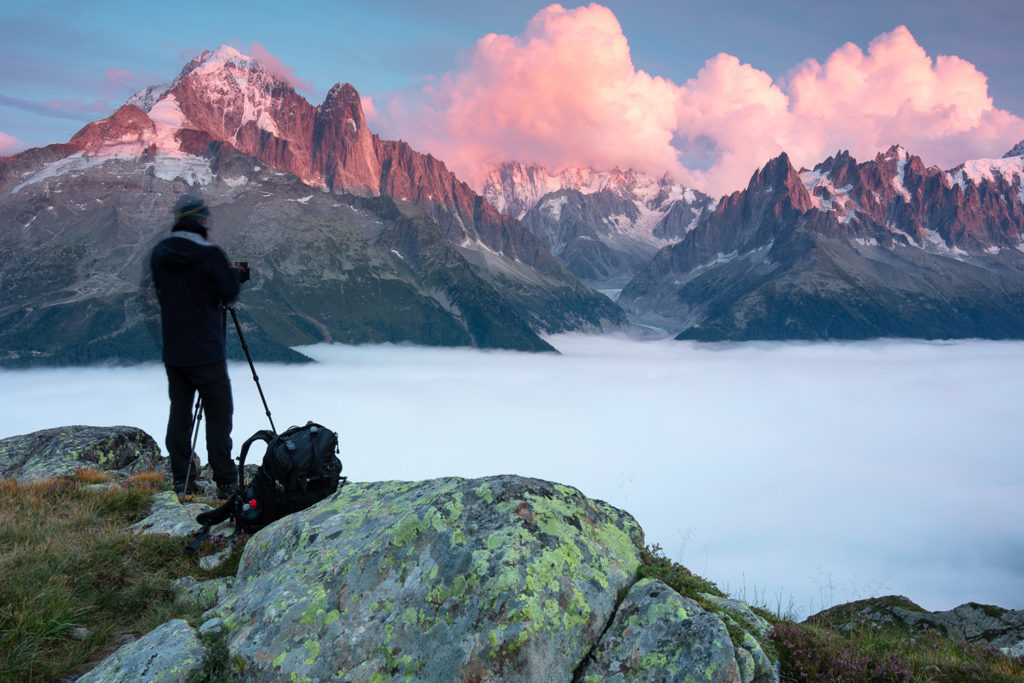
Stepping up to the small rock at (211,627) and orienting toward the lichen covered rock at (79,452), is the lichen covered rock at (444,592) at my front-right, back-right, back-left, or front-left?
back-right

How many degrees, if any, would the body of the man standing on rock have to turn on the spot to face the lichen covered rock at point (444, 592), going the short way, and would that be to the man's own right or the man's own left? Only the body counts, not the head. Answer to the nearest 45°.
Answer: approximately 135° to the man's own right

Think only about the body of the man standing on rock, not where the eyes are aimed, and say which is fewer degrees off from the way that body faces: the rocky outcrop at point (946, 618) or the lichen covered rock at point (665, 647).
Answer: the rocky outcrop

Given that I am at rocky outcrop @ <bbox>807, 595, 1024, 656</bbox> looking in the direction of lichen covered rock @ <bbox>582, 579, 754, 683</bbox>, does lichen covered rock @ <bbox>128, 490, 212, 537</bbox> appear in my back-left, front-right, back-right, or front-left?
front-right

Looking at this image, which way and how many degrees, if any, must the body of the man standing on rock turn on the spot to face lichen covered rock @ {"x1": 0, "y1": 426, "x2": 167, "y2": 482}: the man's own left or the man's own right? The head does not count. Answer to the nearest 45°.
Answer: approximately 45° to the man's own left

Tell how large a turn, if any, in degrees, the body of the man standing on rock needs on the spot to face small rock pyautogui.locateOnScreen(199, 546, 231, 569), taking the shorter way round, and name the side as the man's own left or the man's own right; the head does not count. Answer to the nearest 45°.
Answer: approximately 135° to the man's own right

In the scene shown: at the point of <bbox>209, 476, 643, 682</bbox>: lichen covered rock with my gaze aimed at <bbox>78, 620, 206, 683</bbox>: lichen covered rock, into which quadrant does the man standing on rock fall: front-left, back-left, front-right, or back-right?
front-right

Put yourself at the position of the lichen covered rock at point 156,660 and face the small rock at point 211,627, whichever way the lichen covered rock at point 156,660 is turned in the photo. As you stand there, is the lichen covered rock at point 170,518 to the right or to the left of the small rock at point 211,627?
left

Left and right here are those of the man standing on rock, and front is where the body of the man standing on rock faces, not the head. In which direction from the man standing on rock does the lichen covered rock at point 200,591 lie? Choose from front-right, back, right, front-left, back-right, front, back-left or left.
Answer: back-right

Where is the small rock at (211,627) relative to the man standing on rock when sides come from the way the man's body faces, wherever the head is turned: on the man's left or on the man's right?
on the man's right

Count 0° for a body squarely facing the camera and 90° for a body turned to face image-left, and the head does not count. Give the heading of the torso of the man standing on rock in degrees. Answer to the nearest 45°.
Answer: approximately 225°

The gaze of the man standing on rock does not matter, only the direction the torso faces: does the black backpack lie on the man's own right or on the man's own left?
on the man's own right
